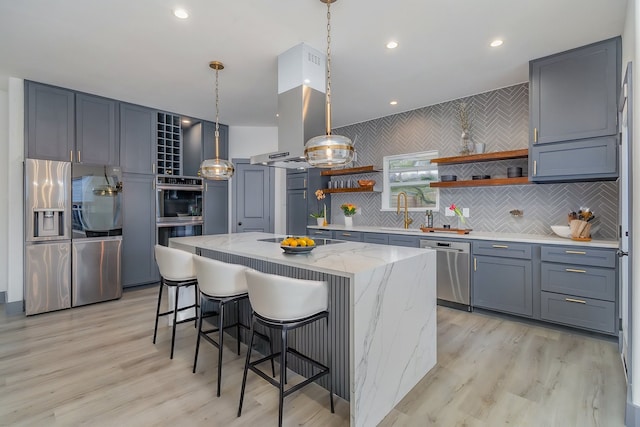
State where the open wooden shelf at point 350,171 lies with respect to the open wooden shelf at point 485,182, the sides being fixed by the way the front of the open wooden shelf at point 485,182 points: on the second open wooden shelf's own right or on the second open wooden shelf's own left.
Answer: on the second open wooden shelf's own right

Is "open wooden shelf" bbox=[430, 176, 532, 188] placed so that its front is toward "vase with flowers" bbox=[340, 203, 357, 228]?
no

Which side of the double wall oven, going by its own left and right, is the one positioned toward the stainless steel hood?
front

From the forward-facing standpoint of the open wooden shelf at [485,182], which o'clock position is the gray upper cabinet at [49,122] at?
The gray upper cabinet is roughly at 2 o'clock from the open wooden shelf.

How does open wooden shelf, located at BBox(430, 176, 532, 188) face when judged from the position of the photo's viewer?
facing the viewer

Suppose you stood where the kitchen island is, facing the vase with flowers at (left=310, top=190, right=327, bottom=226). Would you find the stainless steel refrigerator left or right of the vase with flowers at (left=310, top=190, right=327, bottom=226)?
left

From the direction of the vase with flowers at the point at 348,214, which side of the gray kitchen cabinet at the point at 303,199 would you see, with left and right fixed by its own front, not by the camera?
left

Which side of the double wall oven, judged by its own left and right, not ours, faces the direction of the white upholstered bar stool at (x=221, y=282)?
front

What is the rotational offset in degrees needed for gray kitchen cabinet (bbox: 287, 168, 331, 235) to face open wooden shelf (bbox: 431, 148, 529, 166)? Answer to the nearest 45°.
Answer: approximately 90° to its left

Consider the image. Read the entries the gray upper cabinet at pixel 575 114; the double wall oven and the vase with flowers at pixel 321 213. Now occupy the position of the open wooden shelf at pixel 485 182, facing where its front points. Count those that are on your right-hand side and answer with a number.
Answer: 2

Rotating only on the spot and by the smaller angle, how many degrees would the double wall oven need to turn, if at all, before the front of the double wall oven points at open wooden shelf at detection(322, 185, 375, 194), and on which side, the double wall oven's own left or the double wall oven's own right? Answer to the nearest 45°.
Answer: approximately 90° to the double wall oven's own left

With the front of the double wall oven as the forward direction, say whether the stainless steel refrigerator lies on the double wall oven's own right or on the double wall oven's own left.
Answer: on the double wall oven's own right

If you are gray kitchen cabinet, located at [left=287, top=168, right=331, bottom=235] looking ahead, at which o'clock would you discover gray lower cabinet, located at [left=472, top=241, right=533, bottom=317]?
The gray lower cabinet is roughly at 9 o'clock from the gray kitchen cabinet.

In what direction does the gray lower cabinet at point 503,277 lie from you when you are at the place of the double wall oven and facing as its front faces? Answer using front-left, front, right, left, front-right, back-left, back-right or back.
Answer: front-left

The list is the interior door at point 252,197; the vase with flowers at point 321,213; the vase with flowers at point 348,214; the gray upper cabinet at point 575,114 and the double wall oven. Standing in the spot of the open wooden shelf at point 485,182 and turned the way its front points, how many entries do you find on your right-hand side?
4

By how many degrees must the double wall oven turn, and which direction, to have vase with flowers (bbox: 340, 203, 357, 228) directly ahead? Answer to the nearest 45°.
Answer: approximately 90° to its left
